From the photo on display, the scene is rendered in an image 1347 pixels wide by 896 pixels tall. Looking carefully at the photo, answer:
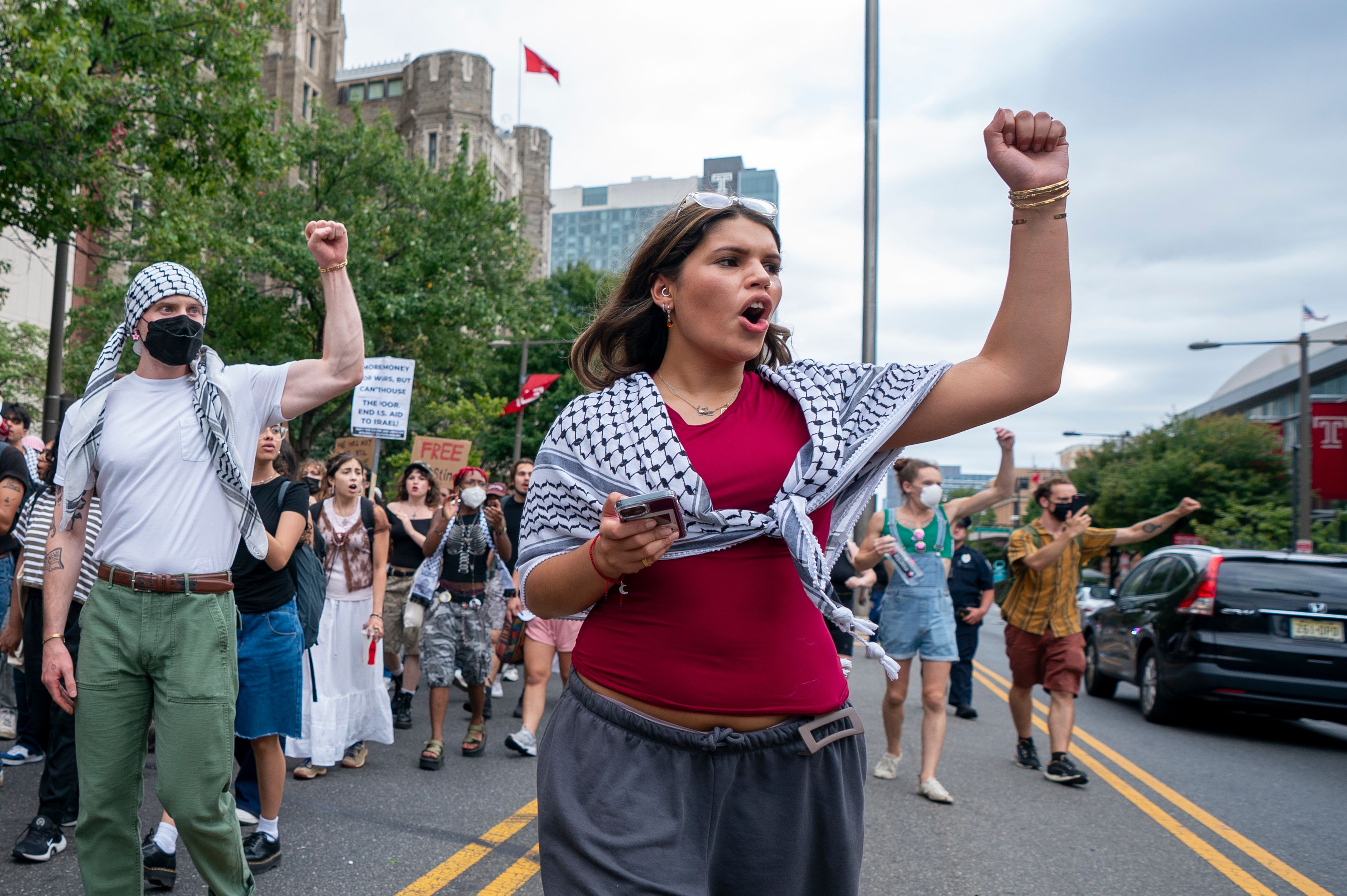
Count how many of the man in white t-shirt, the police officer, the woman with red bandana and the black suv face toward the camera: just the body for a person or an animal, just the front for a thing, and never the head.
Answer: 3

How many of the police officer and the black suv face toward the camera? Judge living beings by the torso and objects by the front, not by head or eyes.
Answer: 1

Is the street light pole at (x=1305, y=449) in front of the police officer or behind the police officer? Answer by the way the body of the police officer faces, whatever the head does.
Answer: behind

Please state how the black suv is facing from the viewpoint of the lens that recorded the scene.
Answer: facing away from the viewer and to the left of the viewer

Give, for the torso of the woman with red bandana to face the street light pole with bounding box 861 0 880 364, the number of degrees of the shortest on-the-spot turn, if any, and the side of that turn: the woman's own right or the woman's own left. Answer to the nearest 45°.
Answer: approximately 135° to the woman's own left

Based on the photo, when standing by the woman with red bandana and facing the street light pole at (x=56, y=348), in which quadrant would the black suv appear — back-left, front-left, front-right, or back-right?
back-right

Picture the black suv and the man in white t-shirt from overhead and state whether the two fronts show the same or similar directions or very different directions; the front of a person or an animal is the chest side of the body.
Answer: very different directions

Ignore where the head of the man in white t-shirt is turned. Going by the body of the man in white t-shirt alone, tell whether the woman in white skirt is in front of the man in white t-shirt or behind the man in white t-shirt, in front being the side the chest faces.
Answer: behind
